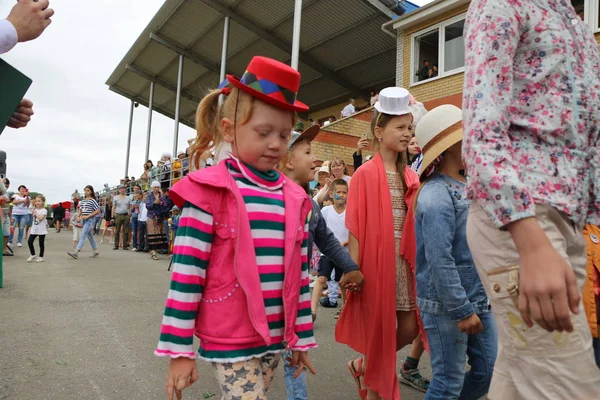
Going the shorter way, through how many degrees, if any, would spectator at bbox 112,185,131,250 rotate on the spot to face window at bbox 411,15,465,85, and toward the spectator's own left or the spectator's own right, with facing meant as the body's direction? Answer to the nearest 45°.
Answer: approximately 45° to the spectator's own left

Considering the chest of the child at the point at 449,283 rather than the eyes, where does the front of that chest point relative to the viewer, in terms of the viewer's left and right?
facing to the right of the viewer

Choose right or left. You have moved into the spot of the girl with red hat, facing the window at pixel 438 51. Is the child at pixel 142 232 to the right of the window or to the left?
left

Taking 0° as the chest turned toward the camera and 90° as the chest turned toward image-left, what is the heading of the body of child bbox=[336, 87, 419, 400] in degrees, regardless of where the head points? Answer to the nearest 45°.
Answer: approximately 315°

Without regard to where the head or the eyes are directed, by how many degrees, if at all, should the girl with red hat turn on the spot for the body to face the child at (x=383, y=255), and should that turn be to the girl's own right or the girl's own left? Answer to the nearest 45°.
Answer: approximately 90° to the girl's own left
